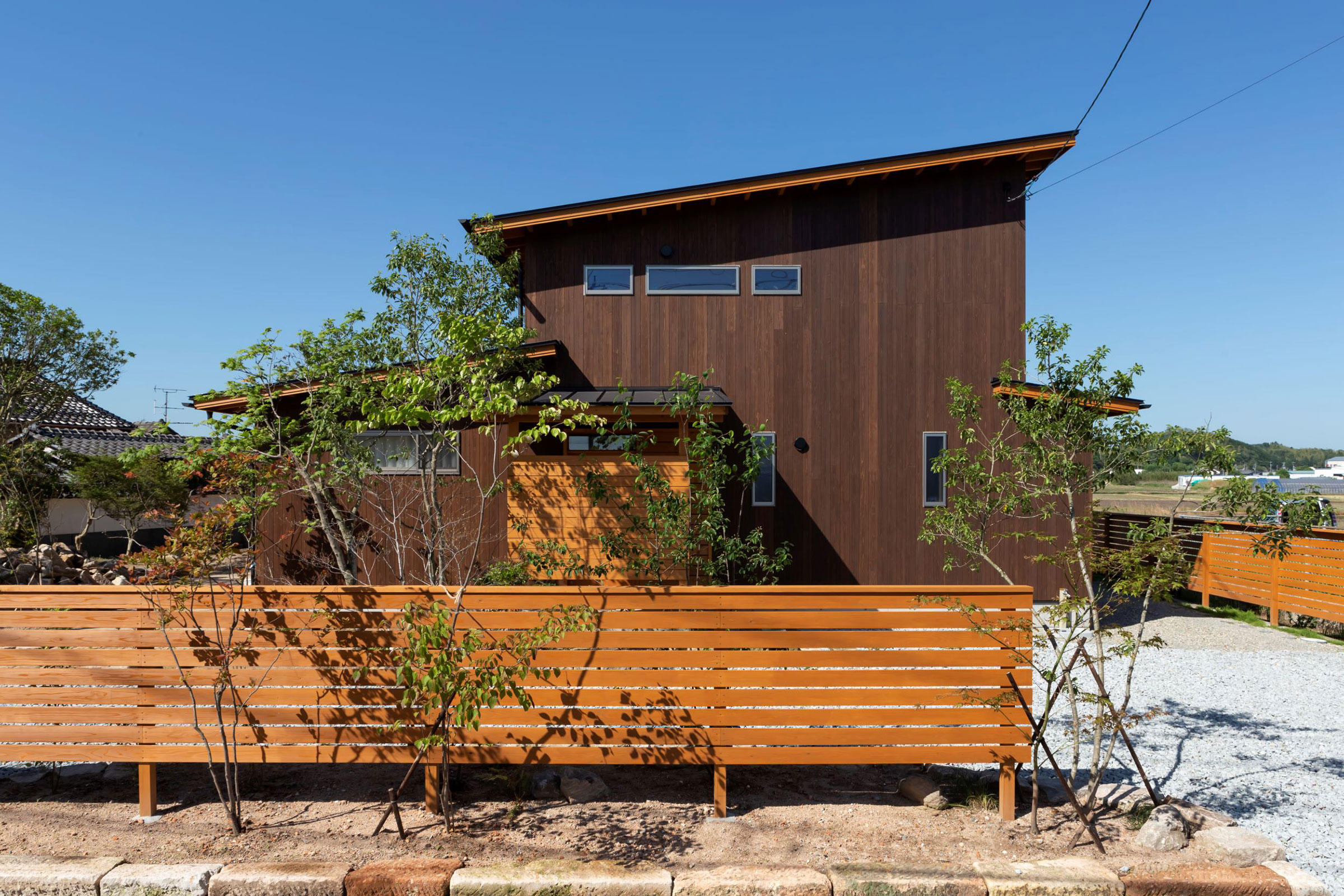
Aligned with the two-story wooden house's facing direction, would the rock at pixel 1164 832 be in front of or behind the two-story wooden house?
in front

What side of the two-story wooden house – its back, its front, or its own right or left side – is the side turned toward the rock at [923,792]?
front

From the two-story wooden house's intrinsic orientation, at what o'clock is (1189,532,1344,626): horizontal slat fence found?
The horizontal slat fence is roughly at 9 o'clock from the two-story wooden house.

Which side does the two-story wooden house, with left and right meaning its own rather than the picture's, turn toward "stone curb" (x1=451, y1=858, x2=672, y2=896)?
front

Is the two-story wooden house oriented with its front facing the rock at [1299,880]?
yes

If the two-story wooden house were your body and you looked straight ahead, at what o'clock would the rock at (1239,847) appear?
The rock is roughly at 12 o'clock from the two-story wooden house.

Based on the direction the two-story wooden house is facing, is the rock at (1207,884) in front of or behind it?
in front

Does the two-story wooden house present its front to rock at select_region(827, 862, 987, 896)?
yes

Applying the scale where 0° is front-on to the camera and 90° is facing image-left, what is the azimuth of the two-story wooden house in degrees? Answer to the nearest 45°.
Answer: approximately 0°

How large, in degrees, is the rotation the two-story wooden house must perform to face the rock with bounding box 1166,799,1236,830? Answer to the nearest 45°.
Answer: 0° — it already faces it

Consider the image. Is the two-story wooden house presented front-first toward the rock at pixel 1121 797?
yes
